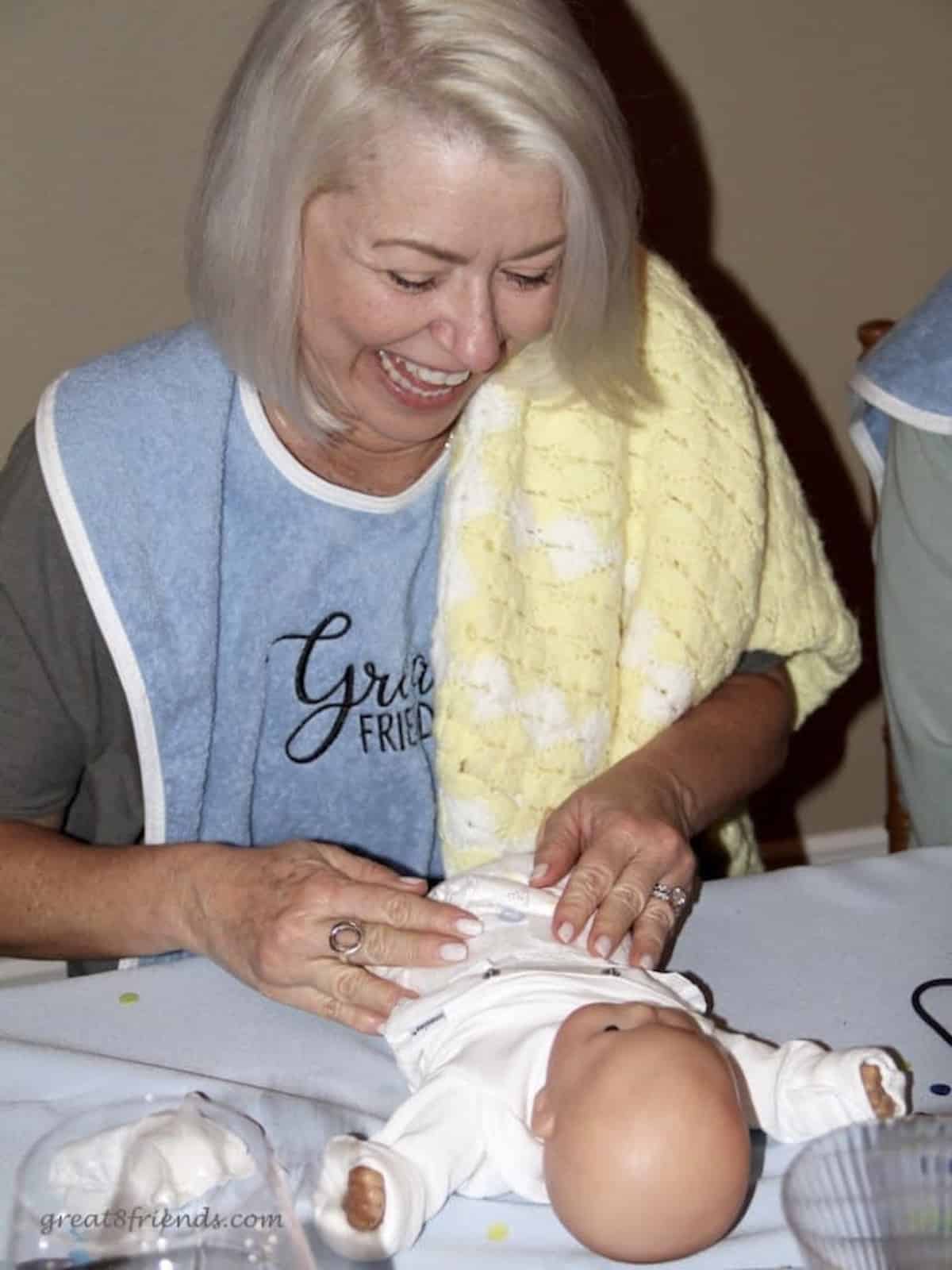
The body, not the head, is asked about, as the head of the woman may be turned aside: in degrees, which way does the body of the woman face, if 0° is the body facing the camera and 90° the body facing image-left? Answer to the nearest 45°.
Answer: approximately 0°
